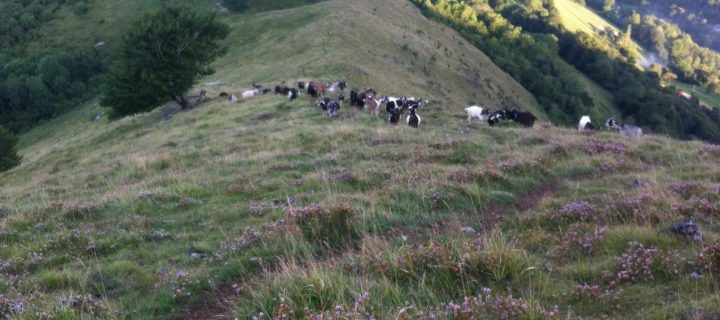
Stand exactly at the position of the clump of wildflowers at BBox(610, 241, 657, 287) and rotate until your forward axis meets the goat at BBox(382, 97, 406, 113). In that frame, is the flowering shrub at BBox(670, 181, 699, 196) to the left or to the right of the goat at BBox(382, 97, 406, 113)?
right

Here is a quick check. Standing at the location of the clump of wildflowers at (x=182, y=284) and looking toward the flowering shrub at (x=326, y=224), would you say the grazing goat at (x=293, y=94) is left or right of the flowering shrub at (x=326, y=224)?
left

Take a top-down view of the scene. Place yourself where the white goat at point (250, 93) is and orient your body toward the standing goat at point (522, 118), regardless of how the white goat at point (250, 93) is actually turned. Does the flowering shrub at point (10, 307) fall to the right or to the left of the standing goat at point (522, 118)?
right

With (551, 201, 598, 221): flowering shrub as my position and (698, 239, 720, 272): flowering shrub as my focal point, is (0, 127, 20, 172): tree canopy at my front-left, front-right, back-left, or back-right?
back-right
